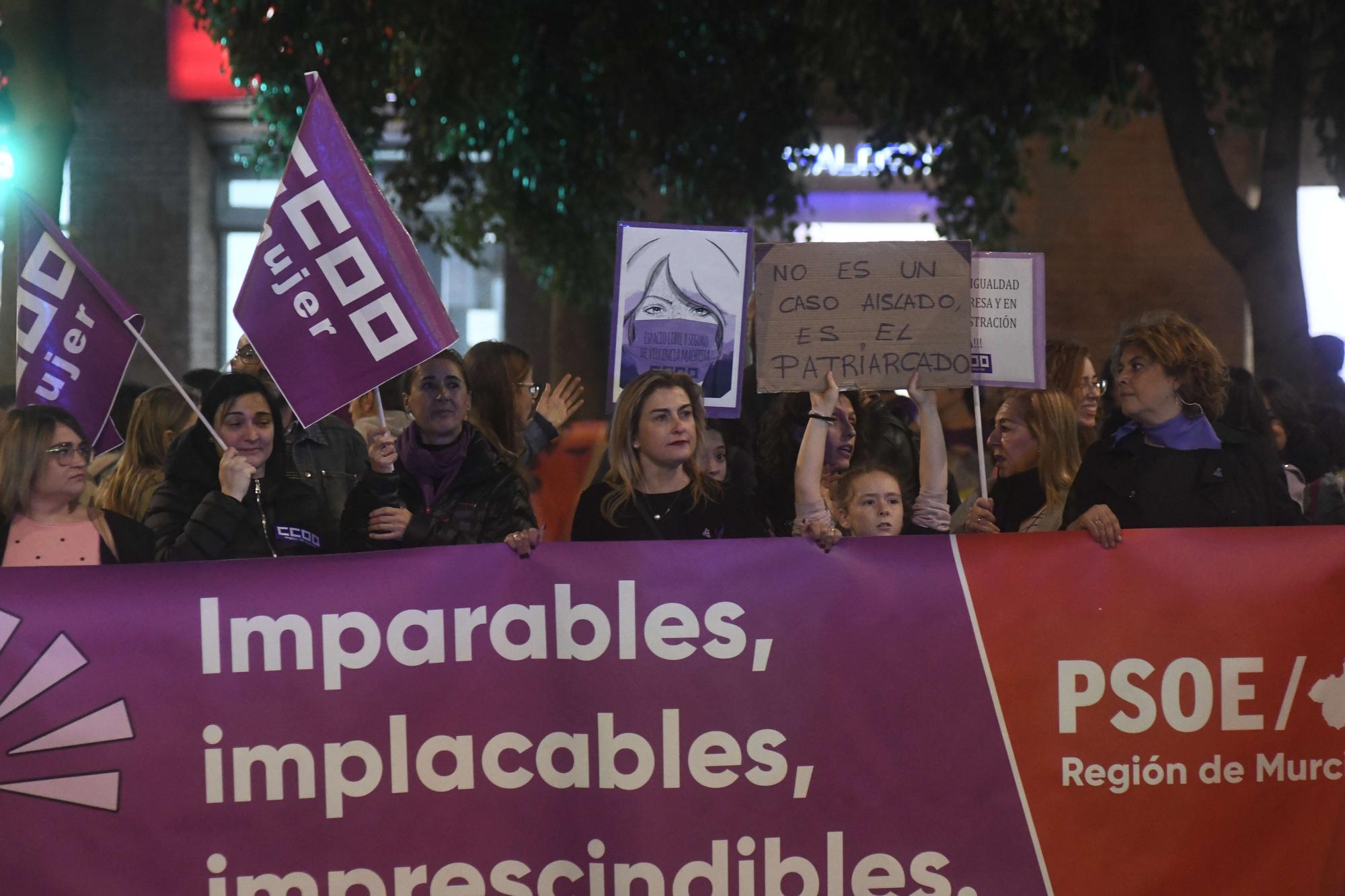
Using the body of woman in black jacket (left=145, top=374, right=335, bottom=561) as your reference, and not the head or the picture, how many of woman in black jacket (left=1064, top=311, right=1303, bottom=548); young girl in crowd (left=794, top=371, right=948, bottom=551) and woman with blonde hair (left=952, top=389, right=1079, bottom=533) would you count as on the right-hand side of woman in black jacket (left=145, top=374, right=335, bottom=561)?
0

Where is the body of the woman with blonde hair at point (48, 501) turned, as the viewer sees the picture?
toward the camera

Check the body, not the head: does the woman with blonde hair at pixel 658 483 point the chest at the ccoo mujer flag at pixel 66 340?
no

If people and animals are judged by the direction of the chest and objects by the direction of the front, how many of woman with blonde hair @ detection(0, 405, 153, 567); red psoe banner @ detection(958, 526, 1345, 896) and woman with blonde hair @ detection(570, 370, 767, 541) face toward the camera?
3

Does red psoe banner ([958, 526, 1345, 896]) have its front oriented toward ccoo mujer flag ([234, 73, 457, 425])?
no

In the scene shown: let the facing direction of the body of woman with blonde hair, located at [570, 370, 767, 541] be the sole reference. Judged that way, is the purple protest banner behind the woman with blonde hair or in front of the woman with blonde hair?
in front

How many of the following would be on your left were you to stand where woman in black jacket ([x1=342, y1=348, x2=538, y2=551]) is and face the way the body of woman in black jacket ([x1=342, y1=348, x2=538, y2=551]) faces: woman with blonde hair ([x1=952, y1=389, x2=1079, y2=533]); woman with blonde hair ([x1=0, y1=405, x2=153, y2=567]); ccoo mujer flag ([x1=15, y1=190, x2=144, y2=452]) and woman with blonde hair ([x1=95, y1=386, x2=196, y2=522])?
1

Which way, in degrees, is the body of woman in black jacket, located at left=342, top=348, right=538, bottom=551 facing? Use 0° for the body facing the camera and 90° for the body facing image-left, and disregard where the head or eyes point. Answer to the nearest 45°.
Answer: approximately 0°

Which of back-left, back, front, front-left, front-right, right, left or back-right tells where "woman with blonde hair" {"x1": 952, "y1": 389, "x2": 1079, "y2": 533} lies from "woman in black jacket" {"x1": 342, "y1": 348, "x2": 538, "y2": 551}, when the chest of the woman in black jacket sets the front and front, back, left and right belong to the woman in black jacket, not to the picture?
left

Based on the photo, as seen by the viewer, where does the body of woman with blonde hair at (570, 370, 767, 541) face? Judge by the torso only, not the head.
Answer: toward the camera

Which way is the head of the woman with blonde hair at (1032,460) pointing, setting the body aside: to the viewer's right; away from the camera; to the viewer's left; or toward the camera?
to the viewer's left

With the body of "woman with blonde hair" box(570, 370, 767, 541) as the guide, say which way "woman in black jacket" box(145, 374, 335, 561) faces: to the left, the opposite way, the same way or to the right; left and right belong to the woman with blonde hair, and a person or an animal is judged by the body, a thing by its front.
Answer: the same way

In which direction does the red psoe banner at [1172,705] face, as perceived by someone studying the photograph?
facing the viewer

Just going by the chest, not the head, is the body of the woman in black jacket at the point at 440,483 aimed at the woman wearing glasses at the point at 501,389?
no

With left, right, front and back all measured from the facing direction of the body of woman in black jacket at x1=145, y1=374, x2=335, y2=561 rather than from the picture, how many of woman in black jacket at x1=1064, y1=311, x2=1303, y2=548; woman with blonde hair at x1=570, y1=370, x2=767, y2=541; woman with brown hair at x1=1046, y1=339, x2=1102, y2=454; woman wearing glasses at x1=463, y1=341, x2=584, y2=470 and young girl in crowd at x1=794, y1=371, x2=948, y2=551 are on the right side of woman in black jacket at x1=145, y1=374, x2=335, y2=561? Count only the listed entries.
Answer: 0
